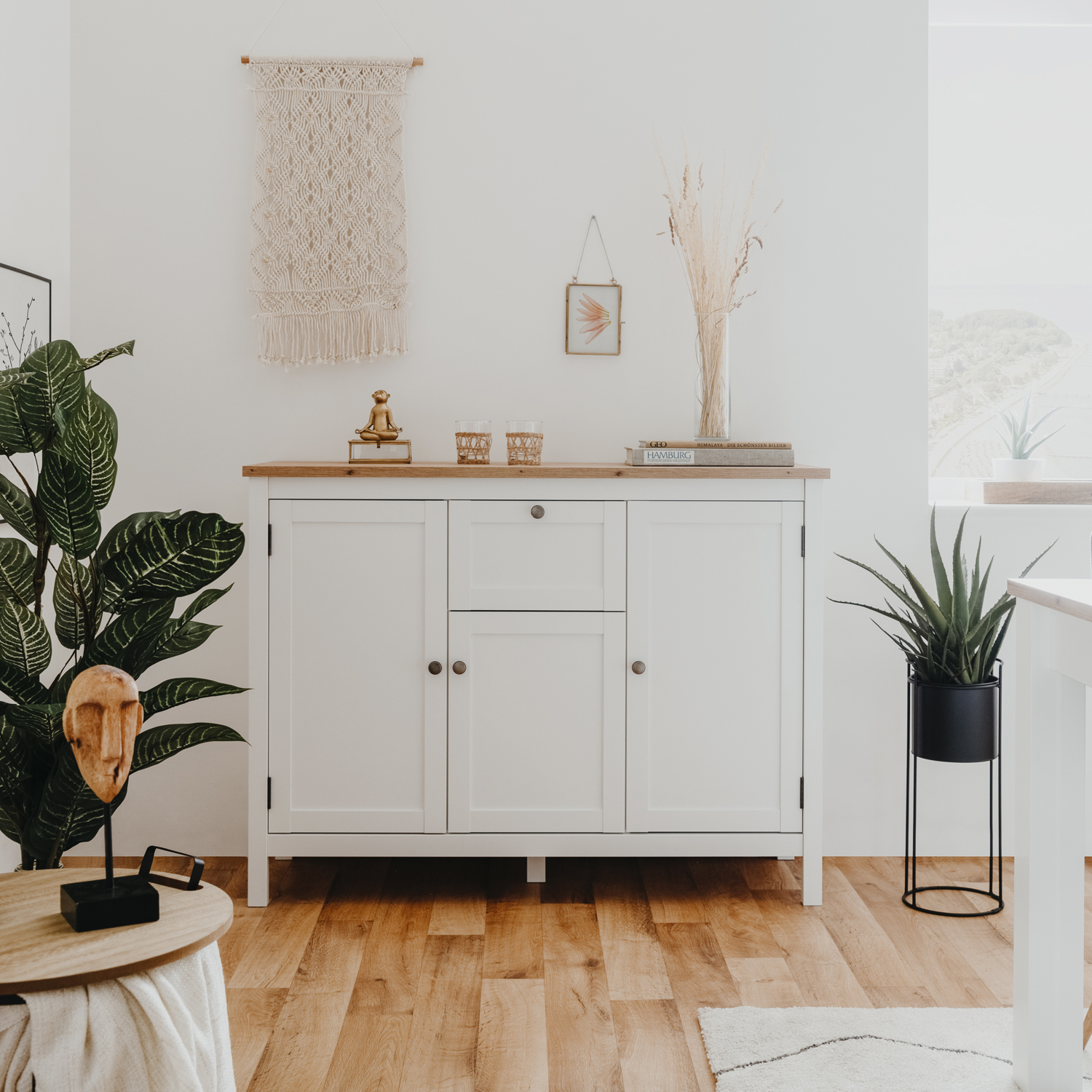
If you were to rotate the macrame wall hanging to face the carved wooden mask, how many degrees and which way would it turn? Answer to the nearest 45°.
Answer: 0° — it already faces it

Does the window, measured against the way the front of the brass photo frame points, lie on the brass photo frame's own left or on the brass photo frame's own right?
on the brass photo frame's own left

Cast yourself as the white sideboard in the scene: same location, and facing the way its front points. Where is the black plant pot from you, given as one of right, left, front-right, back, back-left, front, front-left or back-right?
left

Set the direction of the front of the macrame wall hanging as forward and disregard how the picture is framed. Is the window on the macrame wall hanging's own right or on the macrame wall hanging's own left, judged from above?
on the macrame wall hanging's own left

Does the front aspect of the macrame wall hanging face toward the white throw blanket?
yes

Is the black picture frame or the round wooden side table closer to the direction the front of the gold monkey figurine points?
the round wooden side table

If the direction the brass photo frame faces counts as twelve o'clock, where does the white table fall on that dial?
The white table is roughly at 11 o'clock from the brass photo frame.

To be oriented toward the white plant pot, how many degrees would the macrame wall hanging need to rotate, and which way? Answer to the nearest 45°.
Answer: approximately 90° to its left

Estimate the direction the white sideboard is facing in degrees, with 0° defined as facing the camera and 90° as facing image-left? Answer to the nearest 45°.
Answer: approximately 0°

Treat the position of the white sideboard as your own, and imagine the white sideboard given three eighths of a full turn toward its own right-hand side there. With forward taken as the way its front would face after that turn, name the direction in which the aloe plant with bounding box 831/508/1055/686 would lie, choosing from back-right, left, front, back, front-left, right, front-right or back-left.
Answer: back-right
